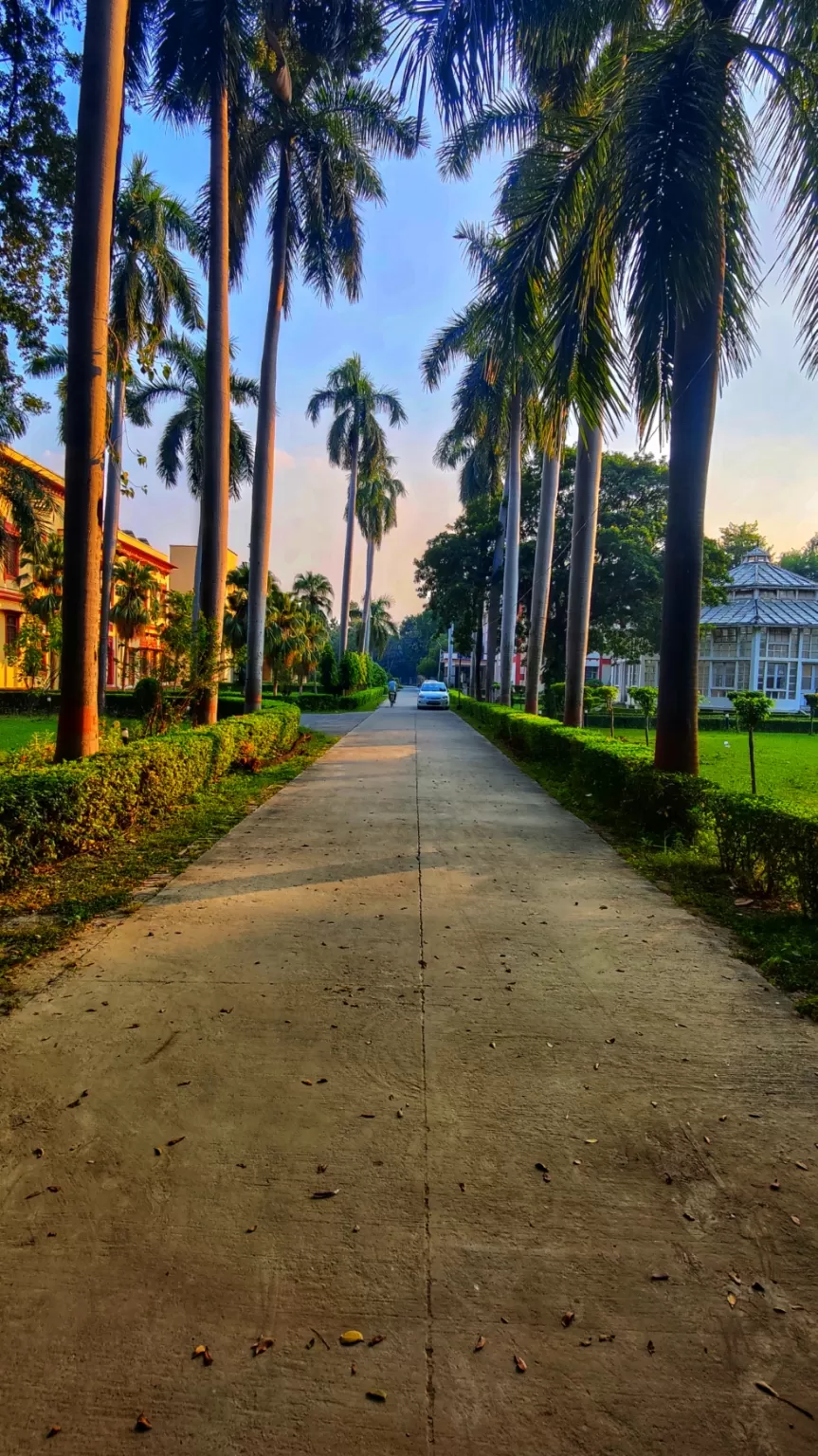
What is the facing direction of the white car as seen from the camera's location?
facing the viewer

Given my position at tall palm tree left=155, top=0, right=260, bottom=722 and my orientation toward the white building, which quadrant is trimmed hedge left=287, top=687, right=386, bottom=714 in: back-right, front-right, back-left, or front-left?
front-left

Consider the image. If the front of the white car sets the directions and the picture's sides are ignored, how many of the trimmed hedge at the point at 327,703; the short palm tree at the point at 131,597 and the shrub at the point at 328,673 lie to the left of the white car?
0

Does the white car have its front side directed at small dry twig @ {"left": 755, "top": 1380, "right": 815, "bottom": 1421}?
yes

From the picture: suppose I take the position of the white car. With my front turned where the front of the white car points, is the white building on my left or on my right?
on my left

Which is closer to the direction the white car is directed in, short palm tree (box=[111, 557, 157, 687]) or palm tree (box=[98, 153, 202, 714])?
the palm tree

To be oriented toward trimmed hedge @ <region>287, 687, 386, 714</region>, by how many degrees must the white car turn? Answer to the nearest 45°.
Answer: approximately 45° to its right

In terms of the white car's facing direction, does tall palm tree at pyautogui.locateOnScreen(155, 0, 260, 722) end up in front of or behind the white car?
in front

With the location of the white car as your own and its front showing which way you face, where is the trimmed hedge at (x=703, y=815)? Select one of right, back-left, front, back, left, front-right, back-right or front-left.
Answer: front

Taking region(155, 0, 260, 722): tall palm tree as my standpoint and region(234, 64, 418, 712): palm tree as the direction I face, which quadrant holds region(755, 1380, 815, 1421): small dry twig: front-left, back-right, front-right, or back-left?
back-right

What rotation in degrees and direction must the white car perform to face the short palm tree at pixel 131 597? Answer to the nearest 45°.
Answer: approximately 45° to its right
